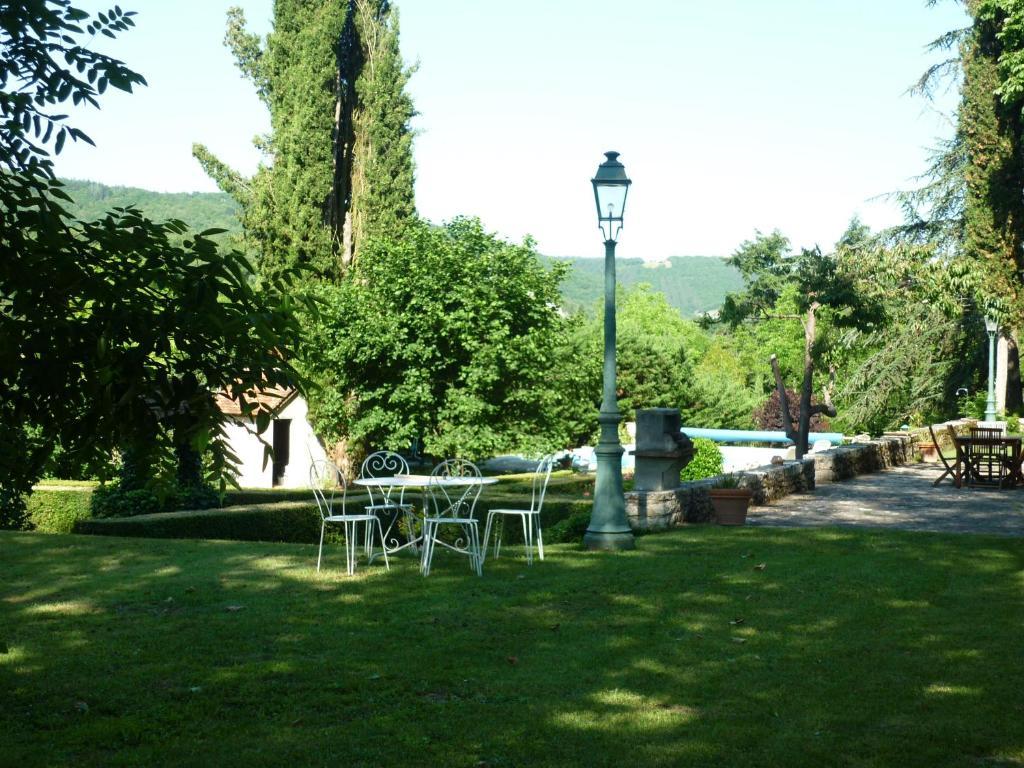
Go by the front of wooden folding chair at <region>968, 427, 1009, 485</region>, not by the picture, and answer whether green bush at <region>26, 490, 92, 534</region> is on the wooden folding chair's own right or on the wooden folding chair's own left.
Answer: on the wooden folding chair's own left

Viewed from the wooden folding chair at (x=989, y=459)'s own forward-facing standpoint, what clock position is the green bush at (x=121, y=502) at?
The green bush is roughly at 8 o'clock from the wooden folding chair.

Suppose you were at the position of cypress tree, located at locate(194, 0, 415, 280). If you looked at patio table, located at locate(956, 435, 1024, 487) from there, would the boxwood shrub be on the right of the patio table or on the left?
right

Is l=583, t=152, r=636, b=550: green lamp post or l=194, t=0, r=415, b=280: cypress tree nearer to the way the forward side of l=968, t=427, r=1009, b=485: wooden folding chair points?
the cypress tree

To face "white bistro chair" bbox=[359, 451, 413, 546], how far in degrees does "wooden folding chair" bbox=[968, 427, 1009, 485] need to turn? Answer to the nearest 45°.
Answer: approximately 135° to its left

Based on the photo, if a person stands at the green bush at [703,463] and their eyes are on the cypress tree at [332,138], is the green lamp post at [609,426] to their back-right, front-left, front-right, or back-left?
back-left

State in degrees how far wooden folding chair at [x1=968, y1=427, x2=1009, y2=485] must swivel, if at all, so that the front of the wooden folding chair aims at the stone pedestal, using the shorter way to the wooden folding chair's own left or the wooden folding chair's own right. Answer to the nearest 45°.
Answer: approximately 135° to the wooden folding chair's own left

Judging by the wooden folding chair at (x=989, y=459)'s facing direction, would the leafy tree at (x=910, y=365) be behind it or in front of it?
in front

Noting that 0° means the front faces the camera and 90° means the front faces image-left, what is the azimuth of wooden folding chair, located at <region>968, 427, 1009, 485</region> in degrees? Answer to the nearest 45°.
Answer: approximately 180°

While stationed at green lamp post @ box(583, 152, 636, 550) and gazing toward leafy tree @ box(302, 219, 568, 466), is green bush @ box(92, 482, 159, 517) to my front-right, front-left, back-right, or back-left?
front-left

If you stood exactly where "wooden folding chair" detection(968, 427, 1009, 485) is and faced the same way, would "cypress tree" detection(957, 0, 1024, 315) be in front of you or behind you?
in front

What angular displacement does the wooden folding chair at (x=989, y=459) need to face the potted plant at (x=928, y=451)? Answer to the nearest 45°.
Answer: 0° — it already faces it

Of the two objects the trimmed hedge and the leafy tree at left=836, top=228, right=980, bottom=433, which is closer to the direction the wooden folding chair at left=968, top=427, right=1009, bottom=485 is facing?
the leafy tree

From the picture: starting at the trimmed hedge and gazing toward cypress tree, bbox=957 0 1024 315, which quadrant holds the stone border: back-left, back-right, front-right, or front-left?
front-right

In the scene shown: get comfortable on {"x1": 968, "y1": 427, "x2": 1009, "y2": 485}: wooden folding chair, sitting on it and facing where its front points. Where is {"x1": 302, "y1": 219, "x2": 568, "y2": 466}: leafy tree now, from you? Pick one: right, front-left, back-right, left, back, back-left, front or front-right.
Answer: left

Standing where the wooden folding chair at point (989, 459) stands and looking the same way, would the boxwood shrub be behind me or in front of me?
behind
